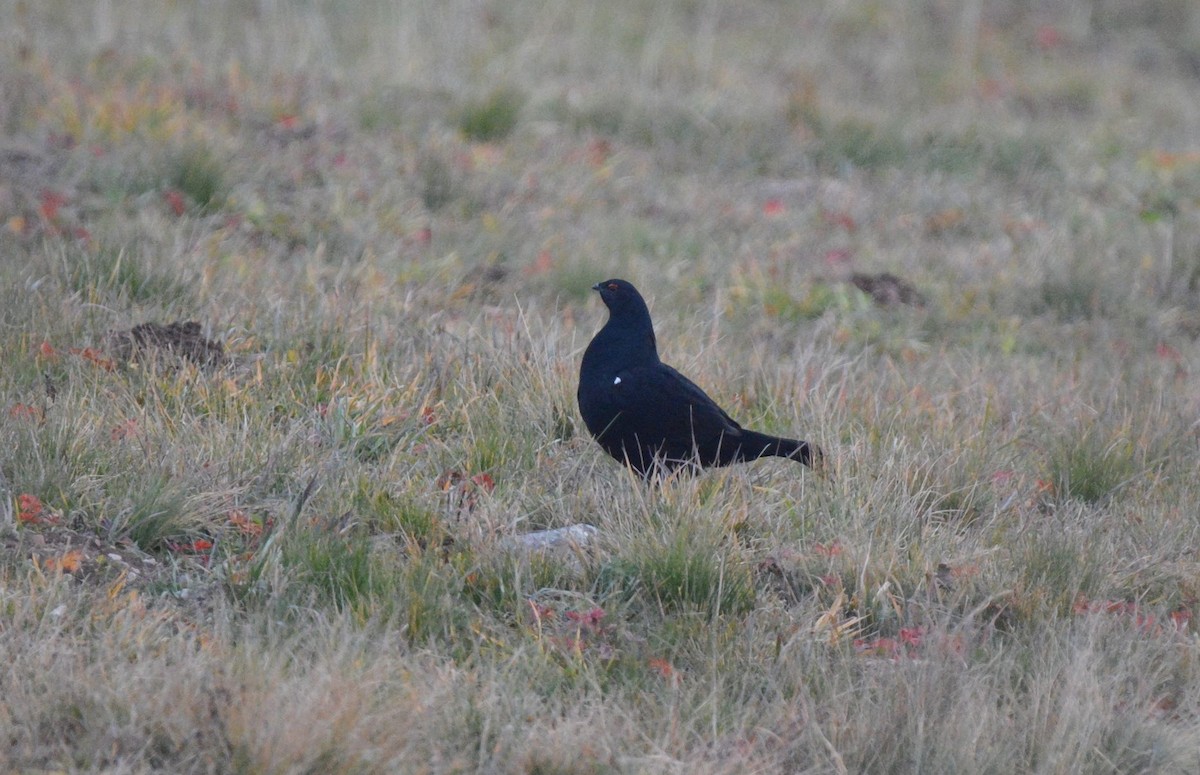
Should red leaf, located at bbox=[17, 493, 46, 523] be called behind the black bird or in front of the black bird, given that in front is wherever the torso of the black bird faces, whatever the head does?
in front

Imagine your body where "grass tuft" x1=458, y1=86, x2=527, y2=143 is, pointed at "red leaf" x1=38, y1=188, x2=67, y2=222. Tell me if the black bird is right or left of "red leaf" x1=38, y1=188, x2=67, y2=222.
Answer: left

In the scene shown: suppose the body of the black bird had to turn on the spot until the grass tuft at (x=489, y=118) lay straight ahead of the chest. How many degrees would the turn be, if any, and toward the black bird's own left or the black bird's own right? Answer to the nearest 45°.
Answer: approximately 90° to the black bird's own right

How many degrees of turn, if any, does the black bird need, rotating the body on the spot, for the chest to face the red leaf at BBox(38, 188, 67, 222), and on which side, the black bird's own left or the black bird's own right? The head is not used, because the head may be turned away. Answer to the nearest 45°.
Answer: approximately 45° to the black bird's own right

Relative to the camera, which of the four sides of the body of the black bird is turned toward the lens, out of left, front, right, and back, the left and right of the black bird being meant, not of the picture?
left

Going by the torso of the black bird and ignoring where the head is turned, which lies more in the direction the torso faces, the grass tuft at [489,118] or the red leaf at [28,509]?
the red leaf
